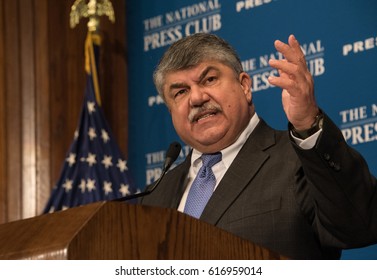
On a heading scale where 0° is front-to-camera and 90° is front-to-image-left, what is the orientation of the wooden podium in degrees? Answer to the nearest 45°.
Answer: approximately 45°

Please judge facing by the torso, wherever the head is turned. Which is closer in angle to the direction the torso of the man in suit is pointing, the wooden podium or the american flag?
the wooden podium

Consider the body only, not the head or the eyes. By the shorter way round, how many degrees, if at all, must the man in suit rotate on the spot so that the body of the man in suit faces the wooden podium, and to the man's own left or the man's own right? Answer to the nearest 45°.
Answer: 0° — they already face it

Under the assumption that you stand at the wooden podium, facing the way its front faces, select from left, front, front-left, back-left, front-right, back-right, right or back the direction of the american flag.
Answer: back-right

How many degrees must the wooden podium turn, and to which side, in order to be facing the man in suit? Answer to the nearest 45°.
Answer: approximately 180°

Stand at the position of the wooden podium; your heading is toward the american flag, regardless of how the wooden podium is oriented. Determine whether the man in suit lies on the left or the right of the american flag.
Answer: right

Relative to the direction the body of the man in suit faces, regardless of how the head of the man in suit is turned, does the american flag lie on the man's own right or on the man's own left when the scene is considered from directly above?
on the man's own right
